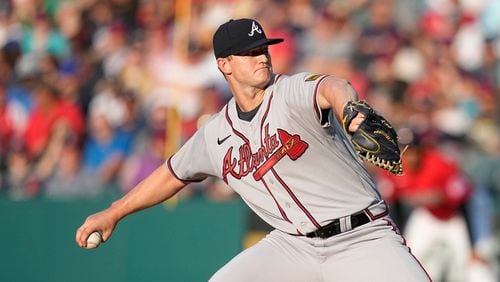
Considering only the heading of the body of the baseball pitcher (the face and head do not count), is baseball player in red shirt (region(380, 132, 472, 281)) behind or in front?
behind

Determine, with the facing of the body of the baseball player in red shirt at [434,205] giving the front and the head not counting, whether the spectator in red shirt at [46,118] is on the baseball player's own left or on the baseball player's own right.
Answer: on the baseball player's own right
